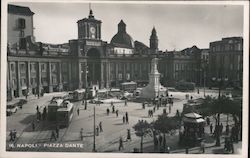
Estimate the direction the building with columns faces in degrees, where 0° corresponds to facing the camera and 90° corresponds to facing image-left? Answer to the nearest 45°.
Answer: approximately 315°

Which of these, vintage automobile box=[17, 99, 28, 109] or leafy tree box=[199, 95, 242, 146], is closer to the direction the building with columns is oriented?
the leafy tree
